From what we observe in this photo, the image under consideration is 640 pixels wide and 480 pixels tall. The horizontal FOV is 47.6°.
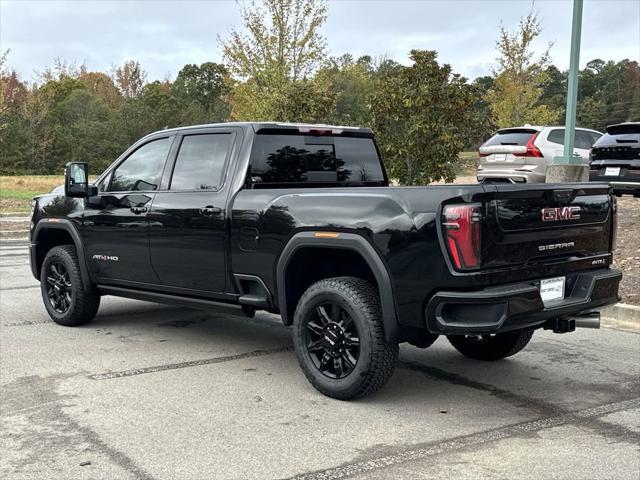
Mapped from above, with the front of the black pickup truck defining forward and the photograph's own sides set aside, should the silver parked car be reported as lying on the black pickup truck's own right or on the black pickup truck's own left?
on the black pickup truck's own right

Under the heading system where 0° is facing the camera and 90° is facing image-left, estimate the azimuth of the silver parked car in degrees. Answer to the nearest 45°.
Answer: approximately 225°

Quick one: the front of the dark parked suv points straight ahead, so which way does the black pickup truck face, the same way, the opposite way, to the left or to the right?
to the left

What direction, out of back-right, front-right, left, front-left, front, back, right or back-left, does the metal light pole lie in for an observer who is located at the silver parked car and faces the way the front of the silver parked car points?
back-right

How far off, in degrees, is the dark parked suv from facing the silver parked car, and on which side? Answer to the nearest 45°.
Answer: approximately 90° to its left

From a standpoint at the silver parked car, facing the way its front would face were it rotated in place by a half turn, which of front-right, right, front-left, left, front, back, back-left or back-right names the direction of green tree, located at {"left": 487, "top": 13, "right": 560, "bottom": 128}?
back-right

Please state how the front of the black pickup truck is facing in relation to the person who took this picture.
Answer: facing away from the viewer and to the left of the viewer

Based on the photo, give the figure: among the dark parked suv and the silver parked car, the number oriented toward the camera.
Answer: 0

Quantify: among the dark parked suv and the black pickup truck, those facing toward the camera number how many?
0

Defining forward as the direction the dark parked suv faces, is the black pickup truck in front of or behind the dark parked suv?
behind

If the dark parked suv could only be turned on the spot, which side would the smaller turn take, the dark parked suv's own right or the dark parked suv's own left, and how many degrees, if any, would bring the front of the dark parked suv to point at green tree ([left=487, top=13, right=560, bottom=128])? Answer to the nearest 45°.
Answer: approximately 45° to the dark parked suv's own left

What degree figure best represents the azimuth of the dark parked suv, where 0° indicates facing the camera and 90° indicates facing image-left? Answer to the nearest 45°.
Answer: approximately 225°

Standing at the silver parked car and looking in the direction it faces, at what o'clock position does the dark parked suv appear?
The dark parked suv is roughly at 3 o'clock from the silver parked car.
